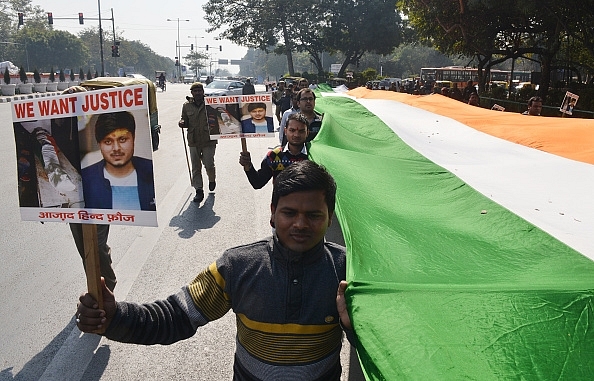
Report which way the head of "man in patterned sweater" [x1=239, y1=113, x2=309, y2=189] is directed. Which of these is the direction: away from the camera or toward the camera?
toward the camera

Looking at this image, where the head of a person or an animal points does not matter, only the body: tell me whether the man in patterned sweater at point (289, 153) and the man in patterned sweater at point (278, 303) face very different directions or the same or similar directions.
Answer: same or similar directions

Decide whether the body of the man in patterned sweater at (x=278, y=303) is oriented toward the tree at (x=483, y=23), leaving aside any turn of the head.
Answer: no

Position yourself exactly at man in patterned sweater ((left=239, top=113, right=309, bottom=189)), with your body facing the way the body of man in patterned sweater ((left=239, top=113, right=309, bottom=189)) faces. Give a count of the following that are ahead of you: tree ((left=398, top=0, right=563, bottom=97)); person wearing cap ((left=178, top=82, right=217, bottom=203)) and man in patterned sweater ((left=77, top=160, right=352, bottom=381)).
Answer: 1

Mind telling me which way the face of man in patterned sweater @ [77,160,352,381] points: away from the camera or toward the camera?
toward the camera

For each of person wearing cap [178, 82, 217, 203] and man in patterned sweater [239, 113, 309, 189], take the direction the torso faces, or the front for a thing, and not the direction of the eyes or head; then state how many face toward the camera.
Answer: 2

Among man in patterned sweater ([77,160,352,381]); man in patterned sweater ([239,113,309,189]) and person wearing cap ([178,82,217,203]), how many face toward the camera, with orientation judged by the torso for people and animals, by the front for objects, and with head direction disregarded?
3

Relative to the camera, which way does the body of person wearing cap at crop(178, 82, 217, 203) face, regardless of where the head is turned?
toward the camera

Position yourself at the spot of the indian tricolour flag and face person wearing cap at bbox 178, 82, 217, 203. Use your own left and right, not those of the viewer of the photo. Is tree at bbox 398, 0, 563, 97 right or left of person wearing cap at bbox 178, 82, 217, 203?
right

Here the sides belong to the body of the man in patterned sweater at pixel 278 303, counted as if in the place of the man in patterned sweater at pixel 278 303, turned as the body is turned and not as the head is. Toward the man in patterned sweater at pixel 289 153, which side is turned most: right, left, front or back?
back

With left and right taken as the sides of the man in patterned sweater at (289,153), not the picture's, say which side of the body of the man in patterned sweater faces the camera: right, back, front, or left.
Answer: front

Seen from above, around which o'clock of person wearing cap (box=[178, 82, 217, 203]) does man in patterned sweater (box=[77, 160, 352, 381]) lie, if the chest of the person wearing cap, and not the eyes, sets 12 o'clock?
The man in patterned sweater is roughly at 12 o'clock from the person wearing cap.

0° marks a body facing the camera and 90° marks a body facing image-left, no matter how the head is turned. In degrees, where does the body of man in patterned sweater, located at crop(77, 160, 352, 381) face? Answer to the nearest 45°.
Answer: approximately 0°

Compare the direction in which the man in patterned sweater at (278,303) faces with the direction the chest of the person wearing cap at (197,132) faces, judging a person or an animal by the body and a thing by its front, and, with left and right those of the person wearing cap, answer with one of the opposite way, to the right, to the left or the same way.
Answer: the same way

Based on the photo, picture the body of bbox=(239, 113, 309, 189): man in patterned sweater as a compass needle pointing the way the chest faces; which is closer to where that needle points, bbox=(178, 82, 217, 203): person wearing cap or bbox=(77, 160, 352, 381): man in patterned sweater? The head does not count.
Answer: the man in patterned sweater

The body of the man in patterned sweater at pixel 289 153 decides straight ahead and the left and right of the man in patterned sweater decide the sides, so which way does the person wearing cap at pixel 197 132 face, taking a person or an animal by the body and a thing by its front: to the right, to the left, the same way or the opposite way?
the same way

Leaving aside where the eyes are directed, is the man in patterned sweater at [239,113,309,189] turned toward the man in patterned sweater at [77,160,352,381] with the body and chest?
yes
